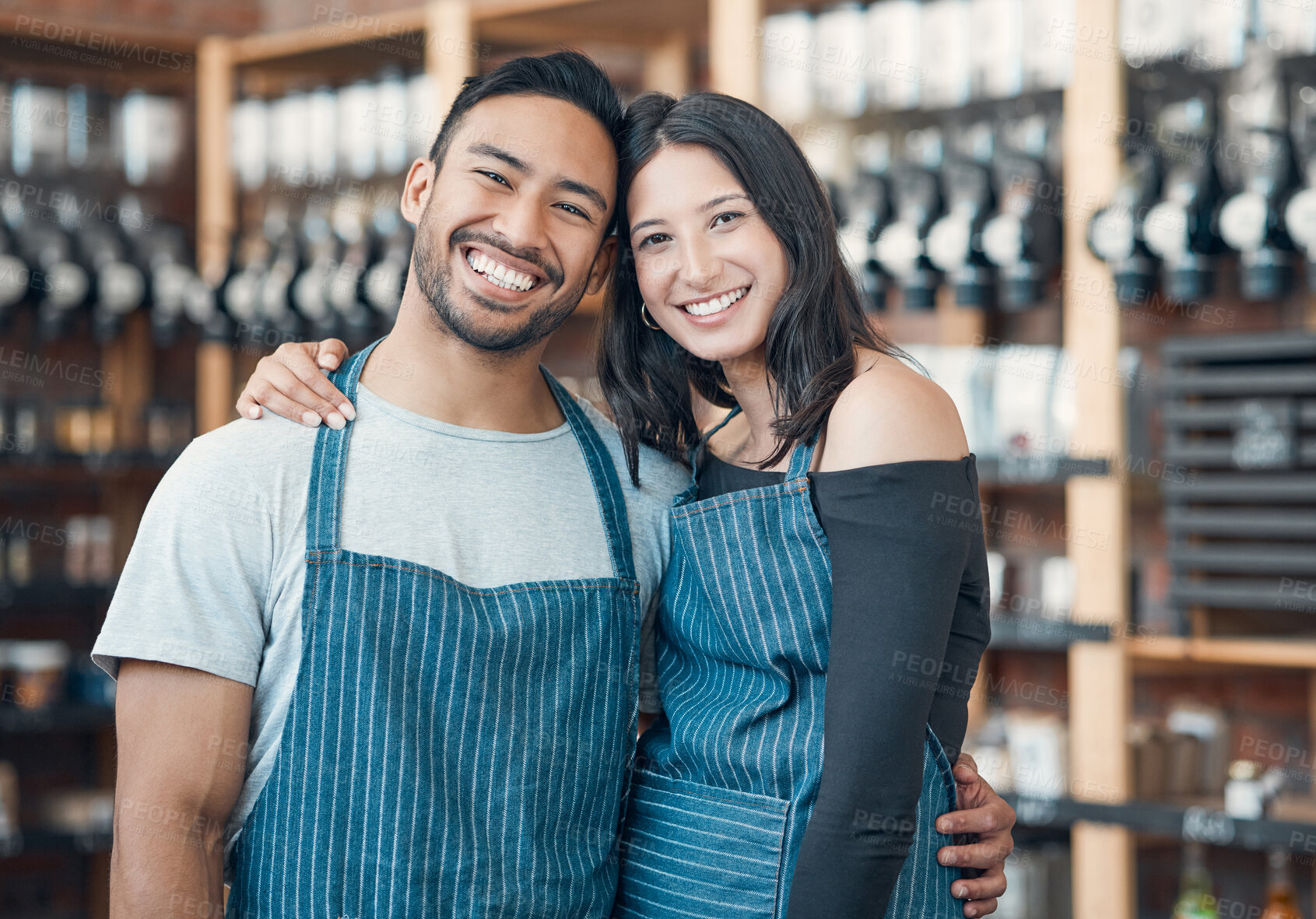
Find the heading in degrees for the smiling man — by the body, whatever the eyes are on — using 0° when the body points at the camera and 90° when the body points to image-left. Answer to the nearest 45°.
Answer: approximately 0°

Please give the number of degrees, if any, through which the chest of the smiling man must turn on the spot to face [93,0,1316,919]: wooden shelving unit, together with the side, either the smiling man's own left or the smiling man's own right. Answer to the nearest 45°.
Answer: approximately 135° to the smiling man's own left

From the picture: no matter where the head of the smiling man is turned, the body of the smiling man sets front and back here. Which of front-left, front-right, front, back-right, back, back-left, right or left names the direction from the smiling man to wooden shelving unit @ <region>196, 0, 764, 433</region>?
back

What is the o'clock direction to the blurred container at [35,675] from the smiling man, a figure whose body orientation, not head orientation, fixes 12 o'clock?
The blurred container is roughly at 5 o'clock from the smiling man.

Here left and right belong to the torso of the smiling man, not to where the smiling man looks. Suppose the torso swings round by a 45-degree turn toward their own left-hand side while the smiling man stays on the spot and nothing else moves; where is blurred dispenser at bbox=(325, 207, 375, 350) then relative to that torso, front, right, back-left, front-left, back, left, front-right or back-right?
back-left

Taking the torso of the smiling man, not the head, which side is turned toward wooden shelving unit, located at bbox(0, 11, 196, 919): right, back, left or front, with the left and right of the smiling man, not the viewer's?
back

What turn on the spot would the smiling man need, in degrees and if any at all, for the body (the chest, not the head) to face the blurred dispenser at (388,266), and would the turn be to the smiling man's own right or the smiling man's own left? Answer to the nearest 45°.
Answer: approximately 180°

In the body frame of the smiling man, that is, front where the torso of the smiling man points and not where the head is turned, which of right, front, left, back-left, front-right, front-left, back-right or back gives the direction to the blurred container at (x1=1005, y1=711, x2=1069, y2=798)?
back-left

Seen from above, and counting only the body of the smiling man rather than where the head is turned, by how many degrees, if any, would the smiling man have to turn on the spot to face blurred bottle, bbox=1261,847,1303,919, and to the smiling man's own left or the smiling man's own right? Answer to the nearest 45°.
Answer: approximately 135° to the smiling man's own left

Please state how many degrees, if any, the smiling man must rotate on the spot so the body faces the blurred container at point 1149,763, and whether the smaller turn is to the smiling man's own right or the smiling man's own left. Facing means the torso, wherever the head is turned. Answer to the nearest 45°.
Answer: approximately 135° to the smiling man's own left

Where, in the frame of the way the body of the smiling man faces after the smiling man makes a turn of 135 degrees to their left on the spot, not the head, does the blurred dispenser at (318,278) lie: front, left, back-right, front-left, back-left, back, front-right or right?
front-left
